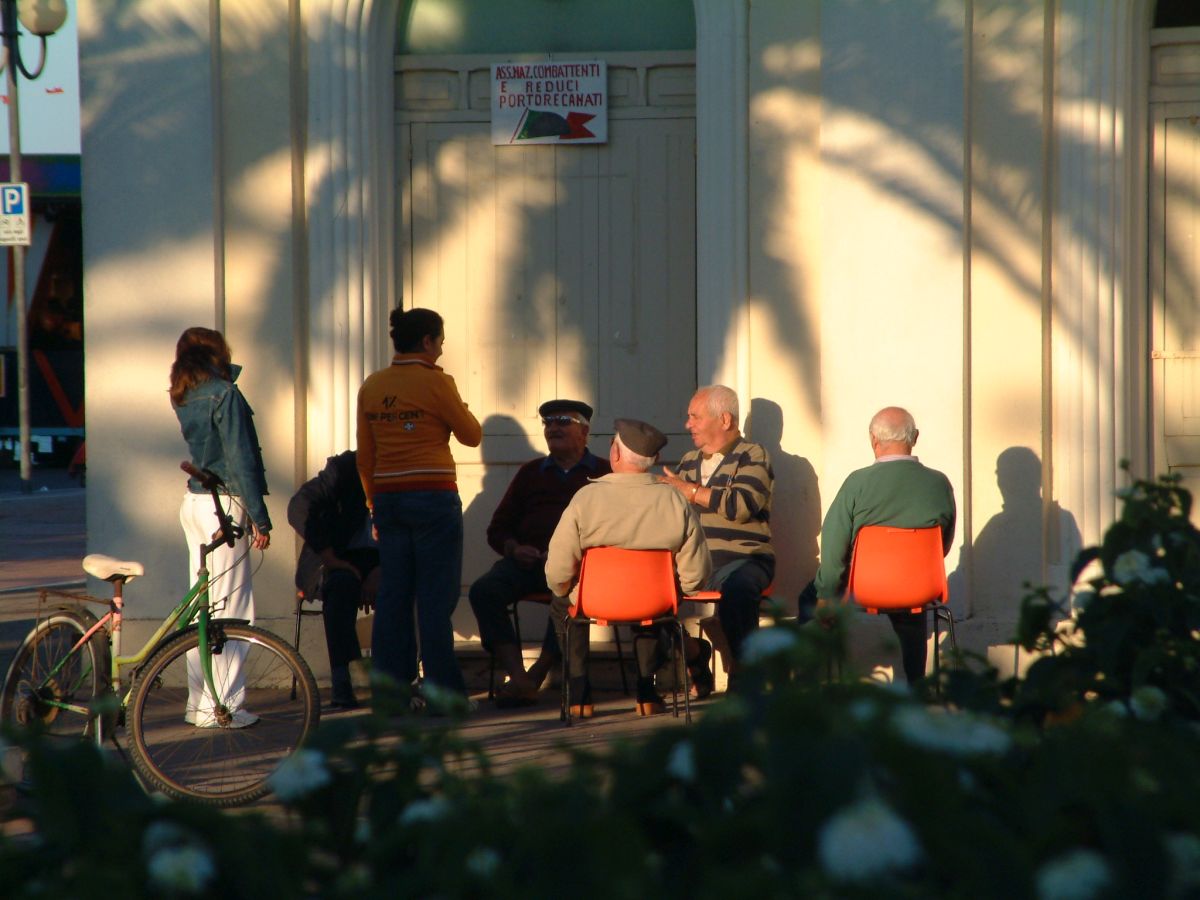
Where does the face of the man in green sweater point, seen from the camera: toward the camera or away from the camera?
away from the camera

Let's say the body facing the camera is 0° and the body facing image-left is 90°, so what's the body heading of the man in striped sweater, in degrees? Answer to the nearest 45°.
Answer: approximately 45°

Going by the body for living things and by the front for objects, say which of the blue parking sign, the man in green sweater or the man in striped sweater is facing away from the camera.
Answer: the man in green sweater

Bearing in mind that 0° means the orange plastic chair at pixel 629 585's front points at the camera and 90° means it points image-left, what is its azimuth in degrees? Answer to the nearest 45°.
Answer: approximately 180°

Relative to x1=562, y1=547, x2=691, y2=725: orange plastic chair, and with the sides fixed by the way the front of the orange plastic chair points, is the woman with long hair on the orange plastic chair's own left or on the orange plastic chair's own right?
on the orange plastic chair's own left

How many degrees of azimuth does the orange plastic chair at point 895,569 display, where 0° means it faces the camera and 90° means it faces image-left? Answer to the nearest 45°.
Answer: approximately 180°

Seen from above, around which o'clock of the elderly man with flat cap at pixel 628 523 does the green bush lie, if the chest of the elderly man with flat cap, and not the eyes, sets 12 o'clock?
The green bush is roughly at 6 o'clock from the elderly man with flat cap.
